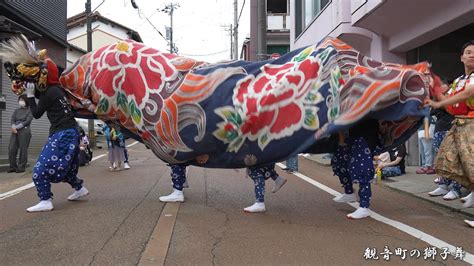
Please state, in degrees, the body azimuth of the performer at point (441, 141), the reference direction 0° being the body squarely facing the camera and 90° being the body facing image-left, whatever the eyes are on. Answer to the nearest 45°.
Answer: approximately 90°

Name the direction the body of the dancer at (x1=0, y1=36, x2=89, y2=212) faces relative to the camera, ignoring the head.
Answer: to the viewer's left

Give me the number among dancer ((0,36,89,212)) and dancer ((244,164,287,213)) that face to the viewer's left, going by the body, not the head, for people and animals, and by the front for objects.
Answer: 2

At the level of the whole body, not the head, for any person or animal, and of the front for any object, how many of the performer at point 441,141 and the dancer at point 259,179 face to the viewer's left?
2

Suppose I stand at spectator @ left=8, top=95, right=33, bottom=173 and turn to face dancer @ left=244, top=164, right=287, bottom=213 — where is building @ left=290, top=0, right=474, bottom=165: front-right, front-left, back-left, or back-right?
front-left

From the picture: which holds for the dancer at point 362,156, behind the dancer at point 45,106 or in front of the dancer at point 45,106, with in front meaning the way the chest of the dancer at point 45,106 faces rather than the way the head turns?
behind

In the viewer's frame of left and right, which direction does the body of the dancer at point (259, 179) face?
facing to the left of the viewer

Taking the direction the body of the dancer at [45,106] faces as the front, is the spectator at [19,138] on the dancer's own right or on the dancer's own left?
on the dancer's own right

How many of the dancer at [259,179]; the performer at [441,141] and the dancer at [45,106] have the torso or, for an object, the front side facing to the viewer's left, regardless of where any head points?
3

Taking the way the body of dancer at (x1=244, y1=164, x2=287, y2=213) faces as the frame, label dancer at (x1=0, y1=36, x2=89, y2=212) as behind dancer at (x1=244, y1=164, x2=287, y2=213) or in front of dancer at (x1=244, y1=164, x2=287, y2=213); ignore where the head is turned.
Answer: in front

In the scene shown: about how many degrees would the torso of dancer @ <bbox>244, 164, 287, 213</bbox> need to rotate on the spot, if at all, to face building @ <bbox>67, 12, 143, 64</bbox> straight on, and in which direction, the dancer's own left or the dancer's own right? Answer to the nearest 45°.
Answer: approximately 45° to the dancer's own right

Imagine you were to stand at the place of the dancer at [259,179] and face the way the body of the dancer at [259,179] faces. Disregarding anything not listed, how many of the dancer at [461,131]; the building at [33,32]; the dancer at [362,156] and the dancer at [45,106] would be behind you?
2
